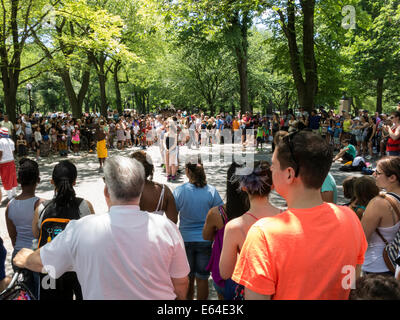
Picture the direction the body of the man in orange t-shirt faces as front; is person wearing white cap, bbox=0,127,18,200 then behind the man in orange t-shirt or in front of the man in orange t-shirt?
in front

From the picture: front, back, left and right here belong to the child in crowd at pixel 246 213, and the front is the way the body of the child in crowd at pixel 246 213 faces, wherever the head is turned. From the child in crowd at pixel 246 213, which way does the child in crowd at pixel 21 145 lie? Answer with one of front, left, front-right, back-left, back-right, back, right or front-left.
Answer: front-left

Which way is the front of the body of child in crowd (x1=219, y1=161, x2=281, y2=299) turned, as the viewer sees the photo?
away from the camera

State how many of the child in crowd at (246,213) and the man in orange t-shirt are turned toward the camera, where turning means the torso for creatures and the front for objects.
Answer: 0

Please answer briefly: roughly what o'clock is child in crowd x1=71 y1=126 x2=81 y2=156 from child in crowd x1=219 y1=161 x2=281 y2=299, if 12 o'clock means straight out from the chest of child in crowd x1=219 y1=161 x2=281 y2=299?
child in crowd x1=71 y1=126 x2=81 y2=156 is roughly at 11 o'clock from child in crowd x1=219 y1=161 x2=281 y2=299.

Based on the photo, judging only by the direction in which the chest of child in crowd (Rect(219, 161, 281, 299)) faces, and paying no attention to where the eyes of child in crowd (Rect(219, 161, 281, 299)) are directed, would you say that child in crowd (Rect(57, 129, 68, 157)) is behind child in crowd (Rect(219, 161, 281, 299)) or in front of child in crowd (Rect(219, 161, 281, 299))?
in front

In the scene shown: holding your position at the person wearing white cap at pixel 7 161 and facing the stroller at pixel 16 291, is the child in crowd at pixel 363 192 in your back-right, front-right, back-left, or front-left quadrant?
front-left

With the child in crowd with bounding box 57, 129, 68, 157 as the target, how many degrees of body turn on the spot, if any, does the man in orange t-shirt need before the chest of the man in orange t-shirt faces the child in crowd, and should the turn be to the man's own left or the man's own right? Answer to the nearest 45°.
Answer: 0° — they already face them

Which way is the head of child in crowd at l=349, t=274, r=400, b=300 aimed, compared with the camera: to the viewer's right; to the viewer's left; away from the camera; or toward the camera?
away from the camera

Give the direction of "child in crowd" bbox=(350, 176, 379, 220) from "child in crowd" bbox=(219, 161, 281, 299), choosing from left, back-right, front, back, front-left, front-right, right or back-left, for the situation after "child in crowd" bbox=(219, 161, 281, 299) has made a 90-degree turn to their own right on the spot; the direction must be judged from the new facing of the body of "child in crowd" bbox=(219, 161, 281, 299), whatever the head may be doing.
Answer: front-left

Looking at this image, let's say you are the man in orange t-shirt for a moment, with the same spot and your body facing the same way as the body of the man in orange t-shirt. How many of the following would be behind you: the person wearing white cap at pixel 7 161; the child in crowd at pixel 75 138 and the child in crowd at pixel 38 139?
0

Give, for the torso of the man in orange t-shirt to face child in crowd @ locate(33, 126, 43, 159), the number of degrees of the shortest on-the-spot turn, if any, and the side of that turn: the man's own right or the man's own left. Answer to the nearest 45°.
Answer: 0° — they already face them

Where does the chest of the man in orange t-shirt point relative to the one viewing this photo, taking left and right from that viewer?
facing away from the viewer and to the left of the viewer

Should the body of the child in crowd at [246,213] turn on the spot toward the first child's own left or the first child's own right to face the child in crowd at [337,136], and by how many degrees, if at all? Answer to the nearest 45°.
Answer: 0° — they already face them
